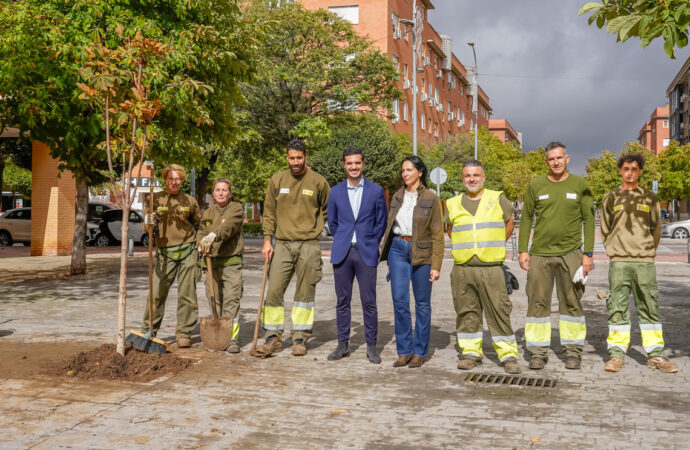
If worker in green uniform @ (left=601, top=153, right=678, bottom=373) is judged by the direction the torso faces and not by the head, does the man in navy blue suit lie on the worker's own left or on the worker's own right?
on the worker's own right

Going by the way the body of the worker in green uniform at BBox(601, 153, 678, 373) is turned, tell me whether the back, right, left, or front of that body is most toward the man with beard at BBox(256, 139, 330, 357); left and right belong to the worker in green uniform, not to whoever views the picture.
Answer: right

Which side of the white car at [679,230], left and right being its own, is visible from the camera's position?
left

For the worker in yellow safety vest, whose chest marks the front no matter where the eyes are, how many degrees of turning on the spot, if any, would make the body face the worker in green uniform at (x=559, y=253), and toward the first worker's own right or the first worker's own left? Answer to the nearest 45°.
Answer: approximately 90° to the first worker's own left

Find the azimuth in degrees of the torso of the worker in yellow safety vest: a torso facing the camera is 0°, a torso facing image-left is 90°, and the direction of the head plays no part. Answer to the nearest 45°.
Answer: approximately 0°

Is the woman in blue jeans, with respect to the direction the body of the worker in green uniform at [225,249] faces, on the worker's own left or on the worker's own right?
on the worker's own left

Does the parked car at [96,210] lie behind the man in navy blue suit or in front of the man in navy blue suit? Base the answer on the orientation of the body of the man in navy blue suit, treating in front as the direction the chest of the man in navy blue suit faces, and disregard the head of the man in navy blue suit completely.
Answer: behind
